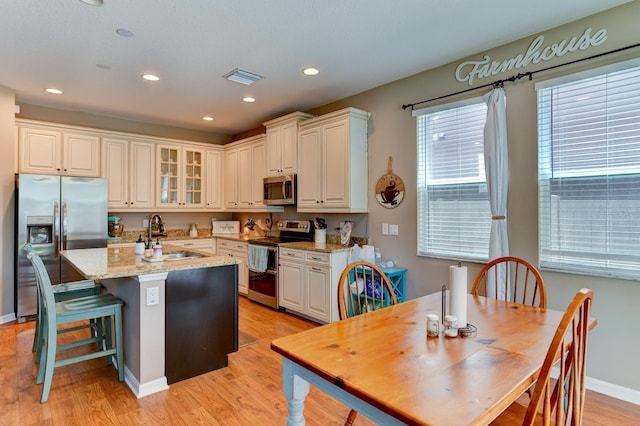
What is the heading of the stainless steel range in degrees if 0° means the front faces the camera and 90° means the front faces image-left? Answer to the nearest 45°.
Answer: approximately 45°

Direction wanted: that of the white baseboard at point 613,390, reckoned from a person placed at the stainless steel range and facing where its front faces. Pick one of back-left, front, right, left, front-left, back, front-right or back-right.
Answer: left

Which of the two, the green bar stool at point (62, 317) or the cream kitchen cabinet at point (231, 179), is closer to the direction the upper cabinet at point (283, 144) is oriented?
the green bar stool

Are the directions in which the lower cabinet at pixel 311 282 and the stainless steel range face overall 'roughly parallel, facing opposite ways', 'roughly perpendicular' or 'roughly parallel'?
roughly parallel

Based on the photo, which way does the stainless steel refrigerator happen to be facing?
toward the camera

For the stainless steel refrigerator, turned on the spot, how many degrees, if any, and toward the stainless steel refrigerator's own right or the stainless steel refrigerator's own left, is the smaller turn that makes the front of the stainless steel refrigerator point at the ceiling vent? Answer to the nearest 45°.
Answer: approximately 45° to the stainless steel refrigerator's own left

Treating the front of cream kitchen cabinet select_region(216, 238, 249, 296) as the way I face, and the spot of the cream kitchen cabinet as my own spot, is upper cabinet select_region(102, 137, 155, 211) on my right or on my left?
on my right

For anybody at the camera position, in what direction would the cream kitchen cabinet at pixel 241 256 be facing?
facing the viewer and to the left of the viewer

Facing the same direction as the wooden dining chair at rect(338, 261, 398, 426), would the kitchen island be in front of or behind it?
behind

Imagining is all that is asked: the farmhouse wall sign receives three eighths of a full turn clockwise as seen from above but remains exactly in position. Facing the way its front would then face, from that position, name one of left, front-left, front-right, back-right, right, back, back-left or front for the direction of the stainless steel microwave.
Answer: left

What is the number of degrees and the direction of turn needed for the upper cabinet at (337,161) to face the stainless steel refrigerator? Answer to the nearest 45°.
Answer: approximately 45° to its right

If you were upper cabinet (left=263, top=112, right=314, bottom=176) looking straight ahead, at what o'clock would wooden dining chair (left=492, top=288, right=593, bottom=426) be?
The wooden dining chair is roughly at 10 o'clock from the upper cabinet.

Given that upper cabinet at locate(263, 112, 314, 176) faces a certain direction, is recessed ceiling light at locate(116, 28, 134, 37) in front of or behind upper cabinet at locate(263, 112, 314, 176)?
in front
